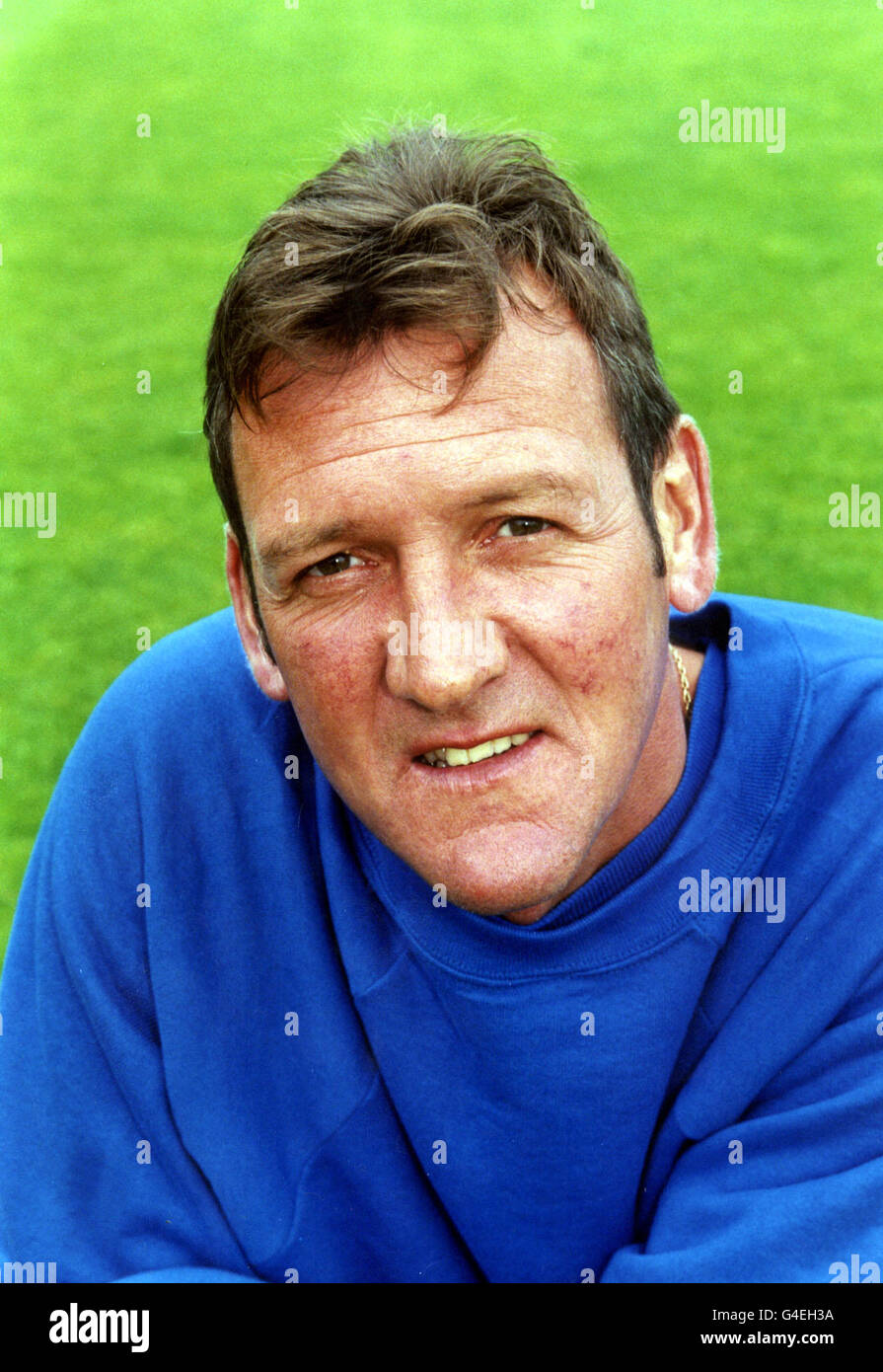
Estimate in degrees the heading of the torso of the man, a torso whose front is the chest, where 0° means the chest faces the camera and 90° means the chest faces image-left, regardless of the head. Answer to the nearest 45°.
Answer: approximately 0°
